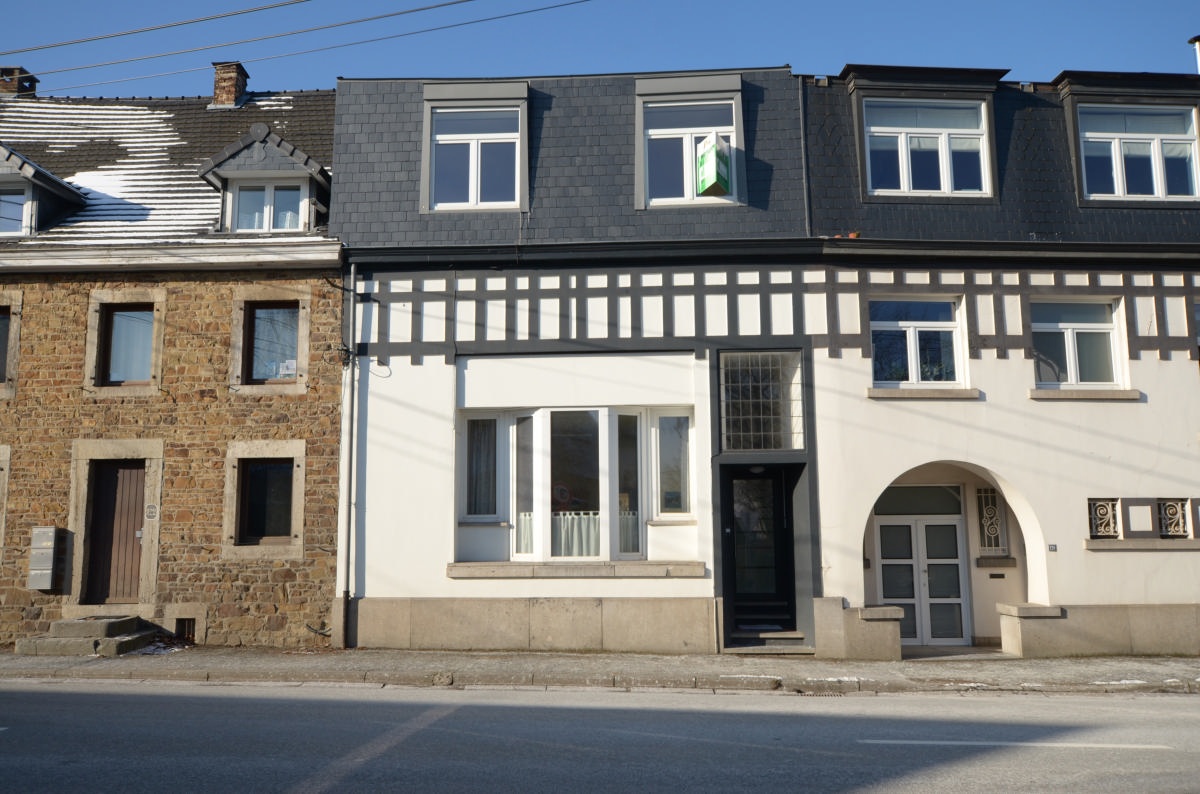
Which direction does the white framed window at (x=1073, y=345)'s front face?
toward the camera

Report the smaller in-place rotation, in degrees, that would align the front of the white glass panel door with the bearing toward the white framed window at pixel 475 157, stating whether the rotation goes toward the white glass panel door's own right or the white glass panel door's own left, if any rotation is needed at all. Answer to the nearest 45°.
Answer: approximately 45° to the white glass panel door's own right

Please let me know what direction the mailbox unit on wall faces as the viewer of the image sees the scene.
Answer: facing the viewer

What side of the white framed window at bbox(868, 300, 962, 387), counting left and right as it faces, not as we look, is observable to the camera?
front

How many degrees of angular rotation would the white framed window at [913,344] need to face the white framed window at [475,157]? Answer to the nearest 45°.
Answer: approximately 90° to its right

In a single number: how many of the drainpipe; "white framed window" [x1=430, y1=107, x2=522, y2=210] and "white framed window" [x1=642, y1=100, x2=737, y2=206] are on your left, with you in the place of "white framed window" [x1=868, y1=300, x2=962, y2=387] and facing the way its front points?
0

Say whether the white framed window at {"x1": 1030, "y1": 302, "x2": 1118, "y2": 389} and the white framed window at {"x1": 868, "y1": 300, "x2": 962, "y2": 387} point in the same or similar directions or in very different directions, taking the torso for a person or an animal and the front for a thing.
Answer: same or similar directions

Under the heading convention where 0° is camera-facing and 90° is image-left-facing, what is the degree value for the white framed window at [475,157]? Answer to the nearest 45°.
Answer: approximately 0°

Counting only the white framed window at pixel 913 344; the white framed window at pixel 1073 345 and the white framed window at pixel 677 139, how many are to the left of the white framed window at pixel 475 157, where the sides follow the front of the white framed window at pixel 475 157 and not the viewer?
3

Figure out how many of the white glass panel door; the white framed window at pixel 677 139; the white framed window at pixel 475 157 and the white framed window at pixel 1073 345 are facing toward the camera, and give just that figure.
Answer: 4

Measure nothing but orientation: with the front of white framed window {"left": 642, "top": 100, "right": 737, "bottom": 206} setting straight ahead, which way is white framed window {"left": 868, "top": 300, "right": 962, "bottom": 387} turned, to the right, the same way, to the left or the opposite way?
the same way

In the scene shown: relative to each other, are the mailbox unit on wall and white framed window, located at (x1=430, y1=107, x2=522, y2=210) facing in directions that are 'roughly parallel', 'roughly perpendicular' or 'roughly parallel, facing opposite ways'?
roughly parallel

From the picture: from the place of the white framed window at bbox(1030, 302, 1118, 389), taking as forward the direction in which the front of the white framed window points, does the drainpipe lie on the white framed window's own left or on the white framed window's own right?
on the white framed window's own right

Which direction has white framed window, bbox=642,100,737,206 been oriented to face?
toward the camera

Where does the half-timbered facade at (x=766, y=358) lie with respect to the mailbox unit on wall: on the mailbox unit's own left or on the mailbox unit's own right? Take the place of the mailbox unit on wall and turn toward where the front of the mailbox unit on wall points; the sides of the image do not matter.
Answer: on the mailbox unit's own left

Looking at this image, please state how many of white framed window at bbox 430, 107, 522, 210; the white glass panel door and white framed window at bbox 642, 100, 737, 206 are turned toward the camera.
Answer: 3
